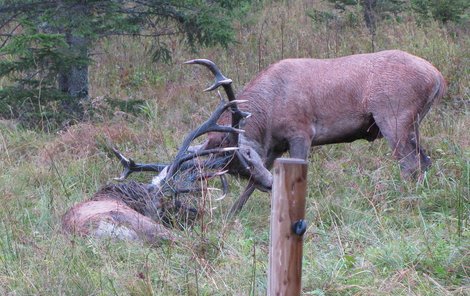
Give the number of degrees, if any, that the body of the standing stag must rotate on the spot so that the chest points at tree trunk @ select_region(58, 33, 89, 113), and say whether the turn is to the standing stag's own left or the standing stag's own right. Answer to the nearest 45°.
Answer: approximately 45° to the standing stag's own right

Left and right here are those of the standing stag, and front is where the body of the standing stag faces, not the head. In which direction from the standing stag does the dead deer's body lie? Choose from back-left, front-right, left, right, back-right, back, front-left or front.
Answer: front-left

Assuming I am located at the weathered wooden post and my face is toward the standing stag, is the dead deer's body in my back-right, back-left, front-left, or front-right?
front-left

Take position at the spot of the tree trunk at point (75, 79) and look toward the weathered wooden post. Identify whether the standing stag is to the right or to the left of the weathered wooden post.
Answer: left

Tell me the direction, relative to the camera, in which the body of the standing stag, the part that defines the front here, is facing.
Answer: to the viewer's left

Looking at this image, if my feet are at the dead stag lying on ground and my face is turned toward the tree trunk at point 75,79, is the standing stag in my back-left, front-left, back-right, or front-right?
front-right

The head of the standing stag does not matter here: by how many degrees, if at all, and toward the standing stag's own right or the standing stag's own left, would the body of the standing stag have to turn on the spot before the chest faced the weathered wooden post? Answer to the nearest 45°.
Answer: approximately 90° to the standing stag's own left

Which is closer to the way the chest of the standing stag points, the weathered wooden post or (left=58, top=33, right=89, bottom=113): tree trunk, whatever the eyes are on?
the tree trunk
